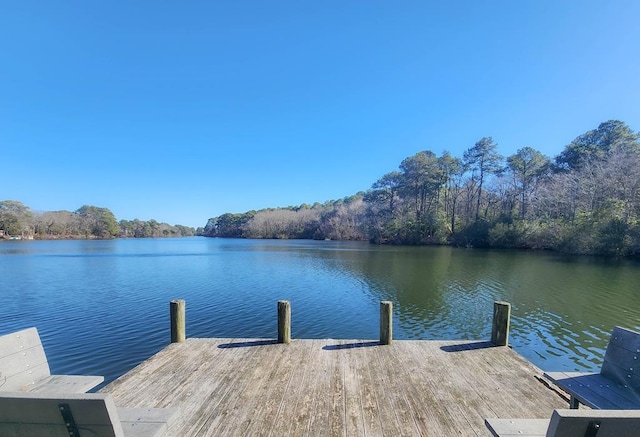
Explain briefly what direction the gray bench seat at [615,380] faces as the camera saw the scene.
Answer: facing the viewer and to the left of the viewer

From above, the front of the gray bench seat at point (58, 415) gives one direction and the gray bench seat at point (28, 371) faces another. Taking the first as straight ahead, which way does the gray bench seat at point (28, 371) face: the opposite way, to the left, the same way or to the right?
to the right

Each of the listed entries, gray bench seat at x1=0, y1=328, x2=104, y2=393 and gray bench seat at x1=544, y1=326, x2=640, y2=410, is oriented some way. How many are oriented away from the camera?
0

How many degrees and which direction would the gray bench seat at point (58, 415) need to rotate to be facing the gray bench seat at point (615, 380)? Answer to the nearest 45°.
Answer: approximately 45° to its right

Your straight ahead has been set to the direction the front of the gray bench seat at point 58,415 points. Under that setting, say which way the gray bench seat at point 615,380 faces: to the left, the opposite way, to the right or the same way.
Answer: to the left

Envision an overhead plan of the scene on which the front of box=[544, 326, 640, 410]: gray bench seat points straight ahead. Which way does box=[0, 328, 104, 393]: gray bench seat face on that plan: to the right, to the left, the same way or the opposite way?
the opposite way

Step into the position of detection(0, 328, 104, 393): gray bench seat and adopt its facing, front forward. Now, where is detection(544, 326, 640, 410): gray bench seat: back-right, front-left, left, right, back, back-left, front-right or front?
front

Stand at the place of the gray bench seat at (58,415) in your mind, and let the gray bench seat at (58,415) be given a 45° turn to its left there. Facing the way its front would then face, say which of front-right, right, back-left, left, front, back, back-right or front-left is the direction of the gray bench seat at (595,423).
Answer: back-right

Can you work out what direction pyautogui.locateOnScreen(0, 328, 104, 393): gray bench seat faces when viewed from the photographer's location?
facing the viewer and to the right of the viewer

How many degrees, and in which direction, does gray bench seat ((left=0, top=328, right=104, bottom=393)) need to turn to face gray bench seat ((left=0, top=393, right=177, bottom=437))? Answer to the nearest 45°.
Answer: approximately 45° to its right

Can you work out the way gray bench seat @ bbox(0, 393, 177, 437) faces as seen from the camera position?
facing away from the viewer and to the right of the viewer

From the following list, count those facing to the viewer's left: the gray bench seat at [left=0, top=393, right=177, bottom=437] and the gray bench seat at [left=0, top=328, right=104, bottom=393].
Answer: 0
